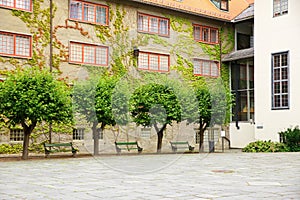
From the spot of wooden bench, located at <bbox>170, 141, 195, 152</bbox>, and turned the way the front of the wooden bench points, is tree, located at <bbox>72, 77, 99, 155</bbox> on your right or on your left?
on your right

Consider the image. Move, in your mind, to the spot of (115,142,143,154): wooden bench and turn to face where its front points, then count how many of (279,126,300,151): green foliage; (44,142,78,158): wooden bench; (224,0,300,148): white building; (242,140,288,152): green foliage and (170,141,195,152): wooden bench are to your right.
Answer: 1

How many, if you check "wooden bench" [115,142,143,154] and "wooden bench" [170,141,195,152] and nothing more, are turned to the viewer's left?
0

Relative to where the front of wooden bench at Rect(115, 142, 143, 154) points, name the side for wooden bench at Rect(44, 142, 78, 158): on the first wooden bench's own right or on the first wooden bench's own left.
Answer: on the first wooden bench's own right

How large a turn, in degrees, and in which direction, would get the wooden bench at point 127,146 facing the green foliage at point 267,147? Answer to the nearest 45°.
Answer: approximately 45° to its left

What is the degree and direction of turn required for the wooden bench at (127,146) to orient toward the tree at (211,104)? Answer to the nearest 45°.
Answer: approximately 45° to its left

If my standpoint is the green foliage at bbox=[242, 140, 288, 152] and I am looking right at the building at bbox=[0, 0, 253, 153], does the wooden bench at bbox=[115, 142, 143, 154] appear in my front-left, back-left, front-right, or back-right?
front-left

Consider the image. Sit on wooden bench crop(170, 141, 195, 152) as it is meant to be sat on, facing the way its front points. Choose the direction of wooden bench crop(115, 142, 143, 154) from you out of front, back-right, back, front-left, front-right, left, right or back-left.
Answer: right

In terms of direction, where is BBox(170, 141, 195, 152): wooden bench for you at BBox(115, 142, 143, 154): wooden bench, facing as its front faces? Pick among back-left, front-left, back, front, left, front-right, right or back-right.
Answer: left

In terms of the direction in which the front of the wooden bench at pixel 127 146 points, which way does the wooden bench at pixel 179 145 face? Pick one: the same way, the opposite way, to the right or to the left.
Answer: the same way

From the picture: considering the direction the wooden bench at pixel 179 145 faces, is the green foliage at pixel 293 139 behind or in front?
in front

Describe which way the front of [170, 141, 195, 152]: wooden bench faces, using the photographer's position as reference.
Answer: facing the viewer and to the right of the viewer

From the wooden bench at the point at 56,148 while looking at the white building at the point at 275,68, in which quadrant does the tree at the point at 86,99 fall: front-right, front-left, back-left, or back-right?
front-right

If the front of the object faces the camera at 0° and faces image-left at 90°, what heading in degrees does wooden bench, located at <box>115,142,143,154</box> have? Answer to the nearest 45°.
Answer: approximately 315°
